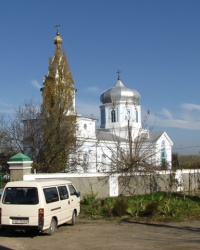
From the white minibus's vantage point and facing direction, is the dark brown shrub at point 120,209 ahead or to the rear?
ahead

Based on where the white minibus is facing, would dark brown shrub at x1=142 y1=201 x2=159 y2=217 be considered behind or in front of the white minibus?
in front

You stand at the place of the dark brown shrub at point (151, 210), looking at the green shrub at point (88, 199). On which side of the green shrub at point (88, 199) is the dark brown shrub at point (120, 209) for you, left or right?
left

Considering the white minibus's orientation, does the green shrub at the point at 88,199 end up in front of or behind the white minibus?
in front
